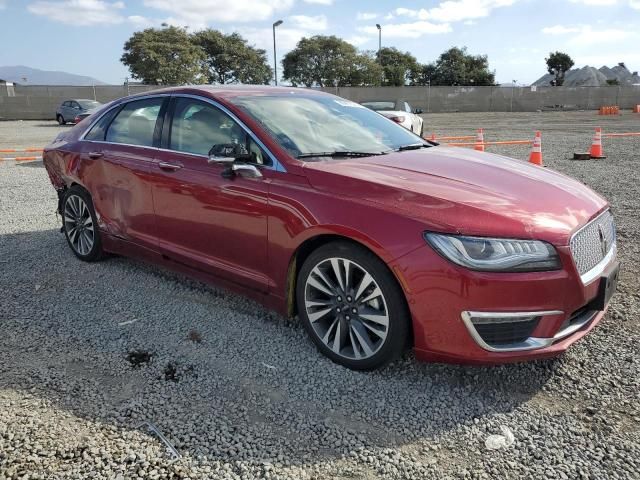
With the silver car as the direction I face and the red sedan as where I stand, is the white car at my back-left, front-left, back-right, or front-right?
front-right

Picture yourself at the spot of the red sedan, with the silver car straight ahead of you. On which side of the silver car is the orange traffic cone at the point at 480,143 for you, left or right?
right

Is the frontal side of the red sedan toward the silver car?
no

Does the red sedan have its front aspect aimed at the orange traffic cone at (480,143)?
no

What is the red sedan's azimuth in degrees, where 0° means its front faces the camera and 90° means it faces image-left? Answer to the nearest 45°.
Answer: approximately 315°

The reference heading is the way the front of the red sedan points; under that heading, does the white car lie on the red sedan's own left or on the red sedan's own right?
on the red sedan's own left
